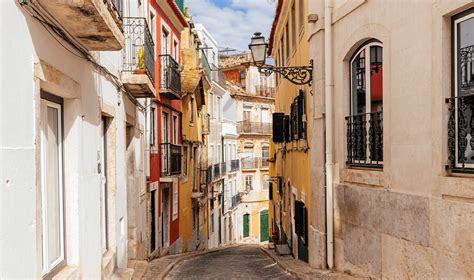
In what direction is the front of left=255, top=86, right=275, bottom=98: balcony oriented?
toward the camera

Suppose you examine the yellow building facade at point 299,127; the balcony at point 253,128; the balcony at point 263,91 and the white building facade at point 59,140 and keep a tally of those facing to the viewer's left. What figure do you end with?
1

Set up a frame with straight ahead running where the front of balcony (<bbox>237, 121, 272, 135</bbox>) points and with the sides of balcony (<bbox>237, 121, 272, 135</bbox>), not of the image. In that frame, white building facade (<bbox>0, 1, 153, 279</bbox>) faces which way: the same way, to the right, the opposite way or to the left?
to the left

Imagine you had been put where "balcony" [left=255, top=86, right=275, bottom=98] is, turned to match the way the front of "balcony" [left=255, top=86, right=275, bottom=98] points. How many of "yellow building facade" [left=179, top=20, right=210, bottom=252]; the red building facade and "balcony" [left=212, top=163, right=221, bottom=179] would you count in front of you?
3

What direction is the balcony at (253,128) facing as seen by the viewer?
toward the camera

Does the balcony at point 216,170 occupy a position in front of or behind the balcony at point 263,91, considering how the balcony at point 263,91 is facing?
in front

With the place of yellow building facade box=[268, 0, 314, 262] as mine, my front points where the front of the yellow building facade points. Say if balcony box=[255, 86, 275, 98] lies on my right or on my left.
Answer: on my right

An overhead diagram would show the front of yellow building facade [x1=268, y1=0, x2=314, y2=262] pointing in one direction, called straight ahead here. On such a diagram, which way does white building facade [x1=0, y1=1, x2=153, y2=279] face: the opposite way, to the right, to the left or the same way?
the opposite way

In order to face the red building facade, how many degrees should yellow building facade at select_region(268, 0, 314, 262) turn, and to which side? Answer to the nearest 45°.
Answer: approximately 45° to its right

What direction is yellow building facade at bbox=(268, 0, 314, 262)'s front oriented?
to the viewer's left

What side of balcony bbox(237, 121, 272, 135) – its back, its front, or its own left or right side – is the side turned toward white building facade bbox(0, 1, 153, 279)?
front

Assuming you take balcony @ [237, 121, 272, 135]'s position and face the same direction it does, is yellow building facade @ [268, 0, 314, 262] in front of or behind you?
in front

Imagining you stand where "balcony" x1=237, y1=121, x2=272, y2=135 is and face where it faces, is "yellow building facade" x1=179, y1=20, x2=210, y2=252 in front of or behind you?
in front

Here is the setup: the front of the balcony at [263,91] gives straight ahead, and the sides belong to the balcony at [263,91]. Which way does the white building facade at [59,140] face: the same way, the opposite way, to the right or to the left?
to the left

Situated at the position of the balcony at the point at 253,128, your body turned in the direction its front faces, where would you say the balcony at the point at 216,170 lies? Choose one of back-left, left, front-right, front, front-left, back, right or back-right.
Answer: front

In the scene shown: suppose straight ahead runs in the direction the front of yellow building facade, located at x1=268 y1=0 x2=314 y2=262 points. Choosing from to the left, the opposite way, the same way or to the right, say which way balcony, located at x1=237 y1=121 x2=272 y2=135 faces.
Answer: to the left

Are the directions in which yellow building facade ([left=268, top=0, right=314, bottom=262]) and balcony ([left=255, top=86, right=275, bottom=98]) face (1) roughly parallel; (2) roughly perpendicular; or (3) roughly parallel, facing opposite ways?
roughly perpendicular
